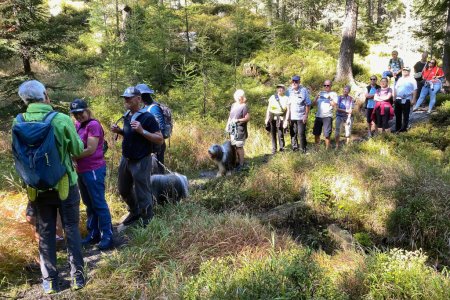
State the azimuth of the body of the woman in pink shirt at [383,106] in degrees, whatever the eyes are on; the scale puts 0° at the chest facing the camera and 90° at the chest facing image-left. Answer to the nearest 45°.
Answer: approximately 0°

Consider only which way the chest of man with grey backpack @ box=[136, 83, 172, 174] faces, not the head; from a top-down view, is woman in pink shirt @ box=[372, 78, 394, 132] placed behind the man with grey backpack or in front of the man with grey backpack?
behind

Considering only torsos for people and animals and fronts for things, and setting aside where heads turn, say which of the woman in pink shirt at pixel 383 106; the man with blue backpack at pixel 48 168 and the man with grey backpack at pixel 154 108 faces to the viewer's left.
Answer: the man with grey backpack at pixel 154 108

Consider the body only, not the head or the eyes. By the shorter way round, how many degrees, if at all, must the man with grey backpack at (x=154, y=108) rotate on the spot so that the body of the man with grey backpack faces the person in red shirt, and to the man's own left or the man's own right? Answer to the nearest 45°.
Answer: approximately 135° to the man's own right
